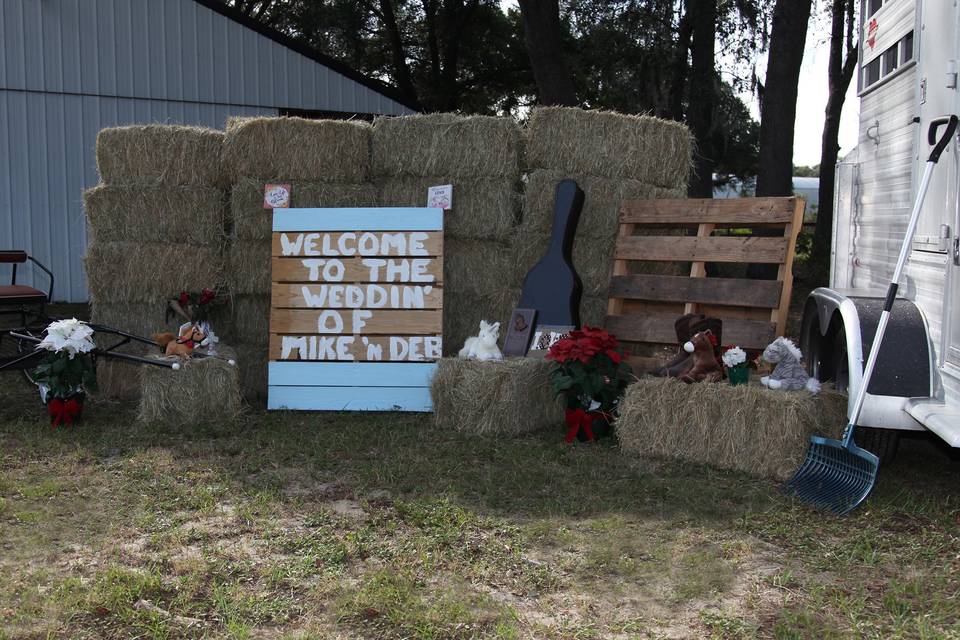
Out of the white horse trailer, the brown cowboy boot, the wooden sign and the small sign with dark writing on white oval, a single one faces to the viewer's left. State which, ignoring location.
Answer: the brown cowboy boot

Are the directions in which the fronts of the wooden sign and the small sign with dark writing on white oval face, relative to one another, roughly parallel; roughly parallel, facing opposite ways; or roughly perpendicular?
roughly parallel

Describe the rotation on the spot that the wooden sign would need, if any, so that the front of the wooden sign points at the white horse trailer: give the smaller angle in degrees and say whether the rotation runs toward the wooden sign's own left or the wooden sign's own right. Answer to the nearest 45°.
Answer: approximately 45° to the wooden sign's own left

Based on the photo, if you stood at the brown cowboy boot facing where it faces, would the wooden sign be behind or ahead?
ahead

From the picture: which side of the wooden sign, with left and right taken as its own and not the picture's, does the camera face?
front

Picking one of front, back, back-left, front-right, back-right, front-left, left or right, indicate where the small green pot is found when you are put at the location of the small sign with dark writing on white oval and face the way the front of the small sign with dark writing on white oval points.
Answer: front-left

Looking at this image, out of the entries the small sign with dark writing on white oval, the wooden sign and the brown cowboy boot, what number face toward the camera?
2

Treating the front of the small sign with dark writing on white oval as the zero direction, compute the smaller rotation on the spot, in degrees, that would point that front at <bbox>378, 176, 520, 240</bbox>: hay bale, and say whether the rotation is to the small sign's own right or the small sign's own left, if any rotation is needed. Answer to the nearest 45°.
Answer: approximately 90° to the small sign's own left

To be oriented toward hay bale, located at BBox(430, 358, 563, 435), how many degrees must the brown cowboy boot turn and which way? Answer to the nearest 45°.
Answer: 0° — it already faces it

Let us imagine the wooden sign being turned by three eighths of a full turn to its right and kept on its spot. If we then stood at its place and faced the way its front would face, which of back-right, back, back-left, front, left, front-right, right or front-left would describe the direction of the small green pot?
back

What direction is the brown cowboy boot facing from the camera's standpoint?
to the viewer's left

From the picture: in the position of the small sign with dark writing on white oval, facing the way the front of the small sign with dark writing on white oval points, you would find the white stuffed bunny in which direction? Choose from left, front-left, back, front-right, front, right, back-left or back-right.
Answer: front-left

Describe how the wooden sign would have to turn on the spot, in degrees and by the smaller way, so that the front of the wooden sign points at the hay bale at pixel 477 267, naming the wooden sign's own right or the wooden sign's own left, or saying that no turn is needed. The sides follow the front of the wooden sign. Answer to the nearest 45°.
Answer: approximately 90° to the wooden sign's own left

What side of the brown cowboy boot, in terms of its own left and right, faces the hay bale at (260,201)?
front

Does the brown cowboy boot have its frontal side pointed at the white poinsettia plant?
yes
